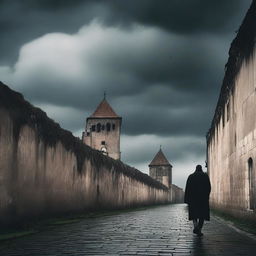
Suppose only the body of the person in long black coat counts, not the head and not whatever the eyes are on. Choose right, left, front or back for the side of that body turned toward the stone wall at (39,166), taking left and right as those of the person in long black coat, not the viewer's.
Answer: left

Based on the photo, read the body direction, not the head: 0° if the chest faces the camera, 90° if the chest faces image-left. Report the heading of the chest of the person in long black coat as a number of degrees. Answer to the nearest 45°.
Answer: approximately 180°
